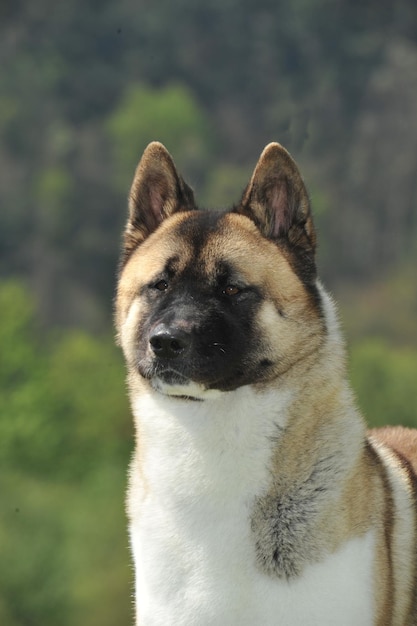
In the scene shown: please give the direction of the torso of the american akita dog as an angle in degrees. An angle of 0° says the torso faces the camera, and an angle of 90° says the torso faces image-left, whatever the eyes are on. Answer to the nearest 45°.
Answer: approximately 45°
